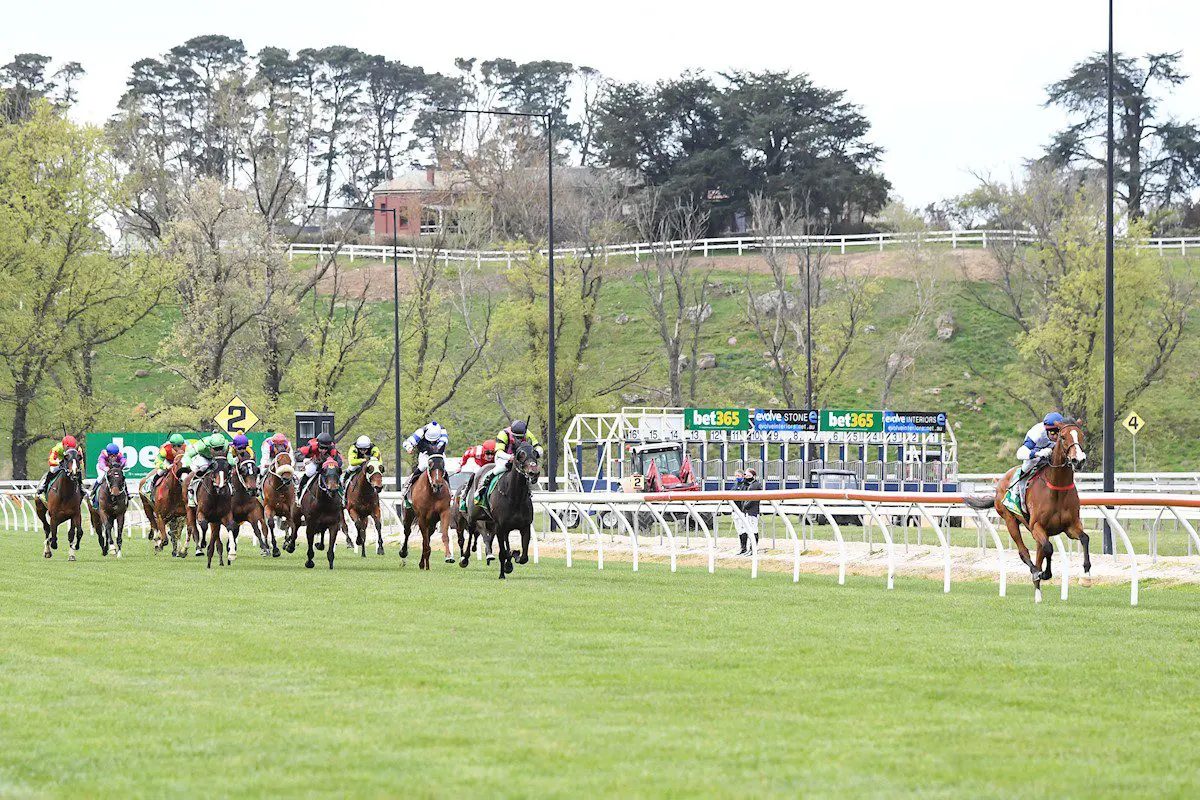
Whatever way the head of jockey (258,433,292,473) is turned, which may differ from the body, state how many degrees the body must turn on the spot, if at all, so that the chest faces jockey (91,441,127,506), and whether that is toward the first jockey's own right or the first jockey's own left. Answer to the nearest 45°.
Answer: approximately 135° to the first jockey's own right

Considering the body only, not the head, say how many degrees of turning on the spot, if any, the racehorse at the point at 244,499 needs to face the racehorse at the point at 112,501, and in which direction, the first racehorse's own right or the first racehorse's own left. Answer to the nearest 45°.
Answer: approximately 135° to the first racehorse's own right

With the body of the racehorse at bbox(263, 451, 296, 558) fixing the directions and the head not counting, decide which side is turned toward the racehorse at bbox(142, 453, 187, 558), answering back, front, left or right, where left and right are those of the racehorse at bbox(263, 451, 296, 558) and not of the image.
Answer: right

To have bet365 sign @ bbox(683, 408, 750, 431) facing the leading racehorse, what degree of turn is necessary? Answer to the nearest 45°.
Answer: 0° — it already faces it

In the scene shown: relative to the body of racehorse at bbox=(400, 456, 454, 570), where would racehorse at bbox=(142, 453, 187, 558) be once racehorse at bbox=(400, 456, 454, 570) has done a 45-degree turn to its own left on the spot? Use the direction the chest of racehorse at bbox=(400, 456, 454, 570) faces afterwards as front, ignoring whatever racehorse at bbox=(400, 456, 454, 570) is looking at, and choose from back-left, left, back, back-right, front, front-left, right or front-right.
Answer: back

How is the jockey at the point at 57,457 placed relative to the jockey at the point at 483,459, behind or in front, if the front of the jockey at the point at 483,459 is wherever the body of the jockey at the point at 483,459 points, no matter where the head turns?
behind

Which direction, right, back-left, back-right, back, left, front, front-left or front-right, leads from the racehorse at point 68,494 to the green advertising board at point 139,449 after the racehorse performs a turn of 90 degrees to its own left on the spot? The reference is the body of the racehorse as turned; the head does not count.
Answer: left

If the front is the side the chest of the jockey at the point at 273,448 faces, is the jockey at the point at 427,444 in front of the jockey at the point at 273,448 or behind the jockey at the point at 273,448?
in front

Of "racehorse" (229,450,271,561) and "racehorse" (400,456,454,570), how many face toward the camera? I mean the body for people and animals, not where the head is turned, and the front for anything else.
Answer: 2

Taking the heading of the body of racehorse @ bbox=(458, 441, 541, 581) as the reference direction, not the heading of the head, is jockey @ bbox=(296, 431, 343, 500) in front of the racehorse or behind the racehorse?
behind

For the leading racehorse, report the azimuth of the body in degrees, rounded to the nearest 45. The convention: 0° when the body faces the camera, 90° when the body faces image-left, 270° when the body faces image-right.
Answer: approximately 315°

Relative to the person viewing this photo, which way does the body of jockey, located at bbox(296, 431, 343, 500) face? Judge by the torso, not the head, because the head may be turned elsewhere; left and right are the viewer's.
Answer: facing the viewer and to the right of the viewer

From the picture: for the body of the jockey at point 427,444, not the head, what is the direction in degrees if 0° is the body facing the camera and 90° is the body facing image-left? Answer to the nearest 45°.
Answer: approximately 0°

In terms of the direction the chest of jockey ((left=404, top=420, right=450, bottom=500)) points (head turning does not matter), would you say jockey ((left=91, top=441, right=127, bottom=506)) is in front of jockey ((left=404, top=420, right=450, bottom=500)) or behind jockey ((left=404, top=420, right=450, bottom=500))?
behind

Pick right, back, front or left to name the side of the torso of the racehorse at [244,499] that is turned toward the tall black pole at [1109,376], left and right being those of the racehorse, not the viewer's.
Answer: left

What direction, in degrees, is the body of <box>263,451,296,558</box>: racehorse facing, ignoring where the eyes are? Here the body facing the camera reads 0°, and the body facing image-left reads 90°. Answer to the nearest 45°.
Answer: approximately 0°

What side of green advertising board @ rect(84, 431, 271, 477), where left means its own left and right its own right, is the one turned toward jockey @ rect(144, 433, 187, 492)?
front
